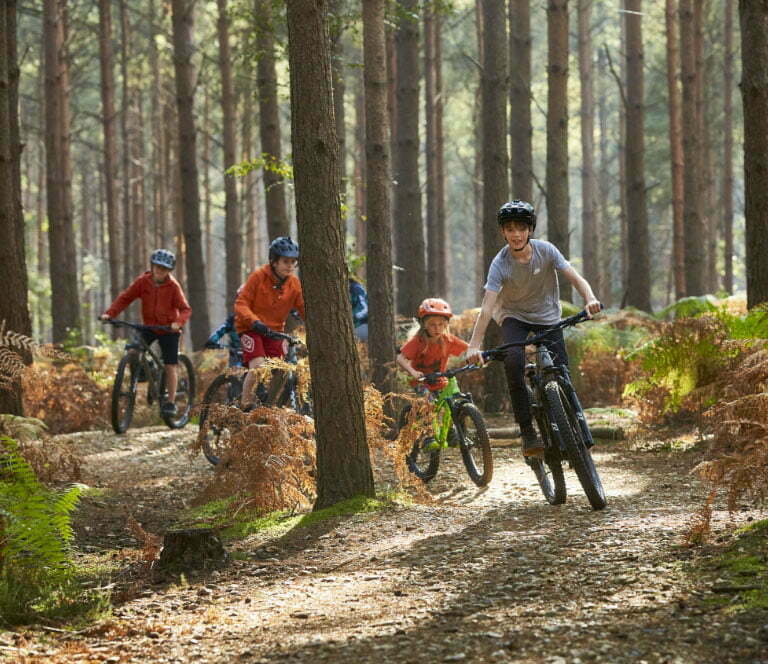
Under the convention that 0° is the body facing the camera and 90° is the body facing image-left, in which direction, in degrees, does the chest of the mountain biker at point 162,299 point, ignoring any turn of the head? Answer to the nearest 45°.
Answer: approximately 45°

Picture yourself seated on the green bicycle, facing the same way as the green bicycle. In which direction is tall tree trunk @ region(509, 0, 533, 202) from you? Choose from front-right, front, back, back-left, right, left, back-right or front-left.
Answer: back-left

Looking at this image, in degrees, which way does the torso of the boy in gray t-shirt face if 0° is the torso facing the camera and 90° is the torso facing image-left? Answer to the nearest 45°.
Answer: approximately 0°

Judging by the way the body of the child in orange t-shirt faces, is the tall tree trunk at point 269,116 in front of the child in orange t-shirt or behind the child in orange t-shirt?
behind

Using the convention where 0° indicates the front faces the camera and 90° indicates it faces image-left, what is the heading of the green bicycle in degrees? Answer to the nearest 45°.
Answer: approximately 315°

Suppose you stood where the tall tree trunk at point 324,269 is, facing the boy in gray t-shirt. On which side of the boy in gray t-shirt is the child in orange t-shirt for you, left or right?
left

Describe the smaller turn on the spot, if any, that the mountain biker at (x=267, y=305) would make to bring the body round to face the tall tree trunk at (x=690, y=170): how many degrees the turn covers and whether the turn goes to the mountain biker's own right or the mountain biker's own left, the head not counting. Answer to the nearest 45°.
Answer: approximately 90° to the mountain biker's own left

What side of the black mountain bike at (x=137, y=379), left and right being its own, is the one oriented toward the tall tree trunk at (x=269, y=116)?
back
